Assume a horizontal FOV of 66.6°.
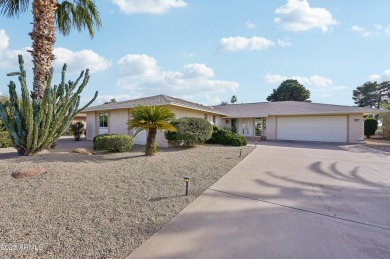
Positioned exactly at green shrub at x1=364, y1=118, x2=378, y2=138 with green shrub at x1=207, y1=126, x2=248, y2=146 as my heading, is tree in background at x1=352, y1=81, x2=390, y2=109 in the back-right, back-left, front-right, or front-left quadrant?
back-right

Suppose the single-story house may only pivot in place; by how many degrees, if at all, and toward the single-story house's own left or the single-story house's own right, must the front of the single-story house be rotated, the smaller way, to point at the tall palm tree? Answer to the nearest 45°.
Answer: approximately 45° to the single-story house's own right

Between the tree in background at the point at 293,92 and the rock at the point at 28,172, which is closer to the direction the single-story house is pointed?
the rock

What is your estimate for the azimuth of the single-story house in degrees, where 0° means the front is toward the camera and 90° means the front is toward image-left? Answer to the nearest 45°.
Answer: approximately 0°

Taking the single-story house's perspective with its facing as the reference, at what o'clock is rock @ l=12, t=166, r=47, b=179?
The rock is roughly at 1 o'clock from the single-story house.

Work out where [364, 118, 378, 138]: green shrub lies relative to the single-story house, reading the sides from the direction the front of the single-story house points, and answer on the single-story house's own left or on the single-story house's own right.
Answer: on the single-story house's own left

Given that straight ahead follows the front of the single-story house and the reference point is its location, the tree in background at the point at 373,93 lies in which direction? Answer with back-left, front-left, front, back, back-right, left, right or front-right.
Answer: back-left

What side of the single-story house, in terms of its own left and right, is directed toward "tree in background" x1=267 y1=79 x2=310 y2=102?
back

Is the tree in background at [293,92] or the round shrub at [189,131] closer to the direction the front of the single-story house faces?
the round shrub
